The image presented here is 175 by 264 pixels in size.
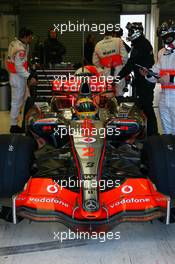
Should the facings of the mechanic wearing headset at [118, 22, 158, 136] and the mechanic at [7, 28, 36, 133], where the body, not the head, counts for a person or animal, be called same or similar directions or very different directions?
very different directions

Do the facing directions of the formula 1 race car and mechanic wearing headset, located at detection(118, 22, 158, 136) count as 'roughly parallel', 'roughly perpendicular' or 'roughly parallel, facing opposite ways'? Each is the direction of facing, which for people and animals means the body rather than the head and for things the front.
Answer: roughly perpendicular

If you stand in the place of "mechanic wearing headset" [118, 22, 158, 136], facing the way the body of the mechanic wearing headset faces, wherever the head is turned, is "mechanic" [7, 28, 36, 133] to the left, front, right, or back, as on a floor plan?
front

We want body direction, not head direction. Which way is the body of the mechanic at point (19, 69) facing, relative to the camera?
to the viewer's right

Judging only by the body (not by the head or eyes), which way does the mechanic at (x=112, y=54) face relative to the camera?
away from the camera

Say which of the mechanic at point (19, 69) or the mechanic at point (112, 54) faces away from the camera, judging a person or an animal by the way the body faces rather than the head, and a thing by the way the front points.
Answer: the mechanic at point (112, 54)

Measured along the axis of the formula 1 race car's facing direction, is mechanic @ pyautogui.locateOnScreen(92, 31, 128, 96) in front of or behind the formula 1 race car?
behind

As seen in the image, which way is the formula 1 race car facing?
toward the camera

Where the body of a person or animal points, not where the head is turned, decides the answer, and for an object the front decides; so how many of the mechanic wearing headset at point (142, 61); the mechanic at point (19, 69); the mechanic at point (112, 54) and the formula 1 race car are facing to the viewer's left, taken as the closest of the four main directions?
1

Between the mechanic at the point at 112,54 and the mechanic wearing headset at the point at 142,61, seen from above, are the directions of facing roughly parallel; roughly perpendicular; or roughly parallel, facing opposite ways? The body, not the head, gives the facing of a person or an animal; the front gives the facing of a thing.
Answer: roughly perpendicular

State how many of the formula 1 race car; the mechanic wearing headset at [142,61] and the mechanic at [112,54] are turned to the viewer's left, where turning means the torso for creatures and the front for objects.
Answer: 1

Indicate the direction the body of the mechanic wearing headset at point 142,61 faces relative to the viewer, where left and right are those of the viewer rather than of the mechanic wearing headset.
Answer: facing to the left of the viewer
